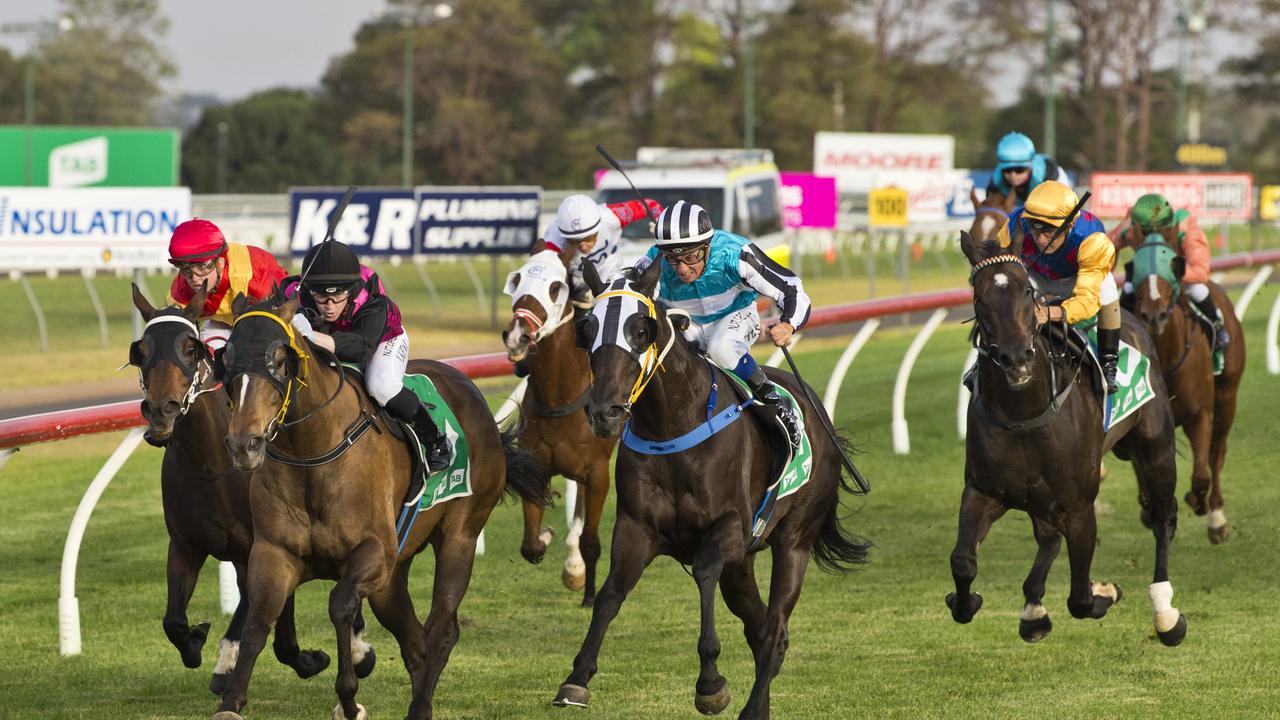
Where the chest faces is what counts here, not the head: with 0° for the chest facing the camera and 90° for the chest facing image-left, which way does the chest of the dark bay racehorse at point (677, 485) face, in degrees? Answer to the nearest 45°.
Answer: approximately 45°

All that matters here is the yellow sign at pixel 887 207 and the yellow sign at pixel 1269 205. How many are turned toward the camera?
2

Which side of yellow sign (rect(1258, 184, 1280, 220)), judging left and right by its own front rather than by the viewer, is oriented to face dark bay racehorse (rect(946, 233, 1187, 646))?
front

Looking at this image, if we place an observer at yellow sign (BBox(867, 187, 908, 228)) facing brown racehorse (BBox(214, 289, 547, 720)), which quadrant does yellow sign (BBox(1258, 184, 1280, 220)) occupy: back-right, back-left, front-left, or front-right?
back-left

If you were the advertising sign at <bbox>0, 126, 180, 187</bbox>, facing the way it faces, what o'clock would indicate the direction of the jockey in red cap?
The jockey in red cap is roughly at 12 o'clock from the advertising sign.

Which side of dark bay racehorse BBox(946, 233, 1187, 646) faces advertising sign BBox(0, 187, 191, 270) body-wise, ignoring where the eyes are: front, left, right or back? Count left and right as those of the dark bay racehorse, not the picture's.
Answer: right

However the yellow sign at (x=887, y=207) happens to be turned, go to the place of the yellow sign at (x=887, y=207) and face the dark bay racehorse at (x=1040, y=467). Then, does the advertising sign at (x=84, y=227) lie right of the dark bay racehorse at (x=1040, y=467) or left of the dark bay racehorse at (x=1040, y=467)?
right

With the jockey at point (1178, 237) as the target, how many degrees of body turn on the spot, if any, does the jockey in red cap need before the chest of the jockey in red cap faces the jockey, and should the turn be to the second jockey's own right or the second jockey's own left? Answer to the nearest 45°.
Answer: approximately 180°

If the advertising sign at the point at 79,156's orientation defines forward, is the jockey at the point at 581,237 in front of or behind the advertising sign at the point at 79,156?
in front
